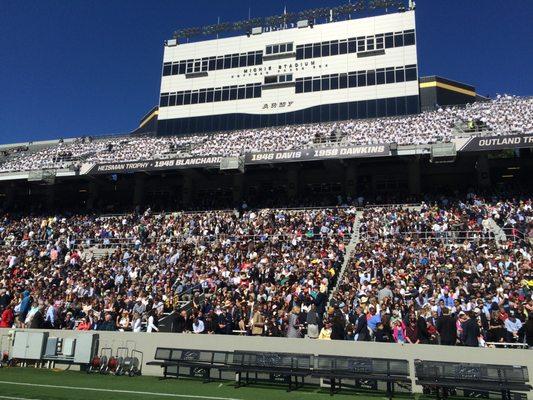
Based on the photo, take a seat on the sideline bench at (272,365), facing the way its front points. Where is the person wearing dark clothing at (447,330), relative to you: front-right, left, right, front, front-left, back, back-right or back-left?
back-left

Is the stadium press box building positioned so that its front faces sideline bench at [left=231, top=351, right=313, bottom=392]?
yes

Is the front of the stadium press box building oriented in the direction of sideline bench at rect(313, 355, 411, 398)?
yes

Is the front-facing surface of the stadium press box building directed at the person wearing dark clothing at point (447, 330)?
yes

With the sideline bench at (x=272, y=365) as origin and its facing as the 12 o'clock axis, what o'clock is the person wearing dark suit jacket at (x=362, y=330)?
The person wearing dark suit jacket is roughly at 7 o'clock from the sideline bench.

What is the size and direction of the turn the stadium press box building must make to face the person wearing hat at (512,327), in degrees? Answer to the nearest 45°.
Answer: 0° — it already faces them

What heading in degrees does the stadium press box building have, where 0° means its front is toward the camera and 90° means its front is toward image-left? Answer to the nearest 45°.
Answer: approximately 0°

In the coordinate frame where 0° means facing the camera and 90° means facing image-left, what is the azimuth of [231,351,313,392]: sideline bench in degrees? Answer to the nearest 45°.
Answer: approximately 45°

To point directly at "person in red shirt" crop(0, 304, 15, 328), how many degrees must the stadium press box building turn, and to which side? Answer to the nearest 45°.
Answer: approximately 45° to its right

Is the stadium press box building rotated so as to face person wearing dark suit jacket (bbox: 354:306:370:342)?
yes

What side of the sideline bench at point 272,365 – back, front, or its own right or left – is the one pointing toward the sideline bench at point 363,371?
left

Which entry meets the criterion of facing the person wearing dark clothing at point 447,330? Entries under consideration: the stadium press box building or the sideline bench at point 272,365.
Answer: the stadium press box building

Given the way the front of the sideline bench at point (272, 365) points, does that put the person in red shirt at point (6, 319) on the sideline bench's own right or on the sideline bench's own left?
on the sideline bench's own right
